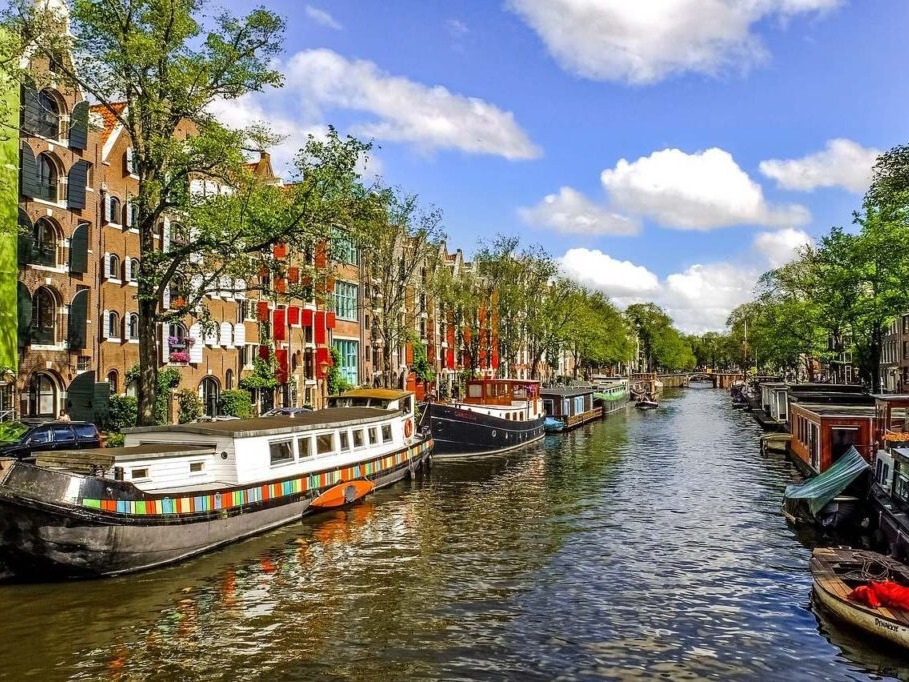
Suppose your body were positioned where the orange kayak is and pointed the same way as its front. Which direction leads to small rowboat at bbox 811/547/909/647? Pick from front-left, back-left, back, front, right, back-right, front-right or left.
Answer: left

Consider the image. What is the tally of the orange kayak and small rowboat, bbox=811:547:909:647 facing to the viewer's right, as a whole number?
0

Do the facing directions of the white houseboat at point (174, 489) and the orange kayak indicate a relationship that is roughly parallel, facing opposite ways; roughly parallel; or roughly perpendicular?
roughly parallel

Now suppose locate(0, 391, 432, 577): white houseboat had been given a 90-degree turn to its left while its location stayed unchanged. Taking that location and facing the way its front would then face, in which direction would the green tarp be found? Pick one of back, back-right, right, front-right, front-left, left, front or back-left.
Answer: front-left

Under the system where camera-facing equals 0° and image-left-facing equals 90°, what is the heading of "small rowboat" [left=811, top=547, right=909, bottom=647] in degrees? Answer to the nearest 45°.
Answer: approximately 135°

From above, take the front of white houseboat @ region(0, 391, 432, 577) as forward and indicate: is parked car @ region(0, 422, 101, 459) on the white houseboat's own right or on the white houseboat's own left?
on the white houseboat's own right

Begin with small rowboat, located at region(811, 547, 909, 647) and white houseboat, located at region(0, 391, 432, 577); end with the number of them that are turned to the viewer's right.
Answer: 0

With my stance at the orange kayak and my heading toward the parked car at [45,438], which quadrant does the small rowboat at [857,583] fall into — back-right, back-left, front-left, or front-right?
back-left

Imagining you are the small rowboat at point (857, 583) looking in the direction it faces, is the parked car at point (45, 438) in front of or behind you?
in front

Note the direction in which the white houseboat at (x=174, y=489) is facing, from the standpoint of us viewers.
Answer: facing the viewer and to the left of the viewer

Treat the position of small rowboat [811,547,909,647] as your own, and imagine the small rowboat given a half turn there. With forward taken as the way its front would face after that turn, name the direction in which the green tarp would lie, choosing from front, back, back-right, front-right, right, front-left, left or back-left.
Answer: back-left

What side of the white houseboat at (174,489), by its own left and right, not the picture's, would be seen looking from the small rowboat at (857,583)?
left
